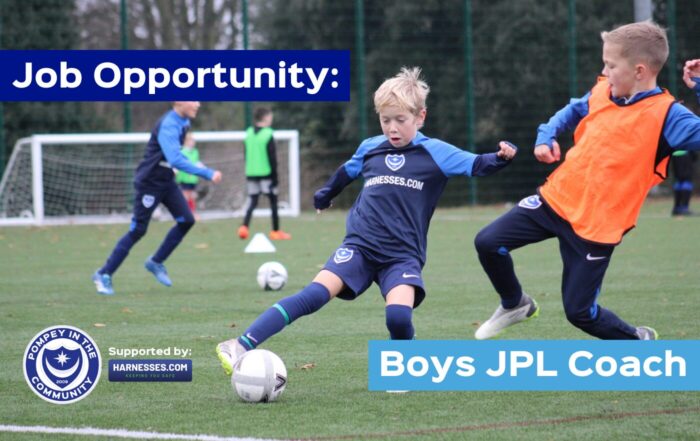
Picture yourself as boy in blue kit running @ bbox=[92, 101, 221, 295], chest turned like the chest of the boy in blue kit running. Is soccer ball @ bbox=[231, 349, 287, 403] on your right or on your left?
on your right

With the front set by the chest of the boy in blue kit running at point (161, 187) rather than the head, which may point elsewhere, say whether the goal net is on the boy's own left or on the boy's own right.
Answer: on the boy's own left

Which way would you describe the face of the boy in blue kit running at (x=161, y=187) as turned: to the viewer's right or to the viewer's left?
to the viewer's right

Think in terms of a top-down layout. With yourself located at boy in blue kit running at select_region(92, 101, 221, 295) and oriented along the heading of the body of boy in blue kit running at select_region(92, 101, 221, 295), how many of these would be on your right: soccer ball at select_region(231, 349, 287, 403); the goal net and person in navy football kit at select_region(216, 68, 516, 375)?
2

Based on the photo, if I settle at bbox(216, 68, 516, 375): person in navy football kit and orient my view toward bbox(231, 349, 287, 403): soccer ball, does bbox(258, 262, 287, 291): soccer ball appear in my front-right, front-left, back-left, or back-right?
back-right

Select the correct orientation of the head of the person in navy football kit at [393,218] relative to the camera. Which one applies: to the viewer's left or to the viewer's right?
to the viewer's left

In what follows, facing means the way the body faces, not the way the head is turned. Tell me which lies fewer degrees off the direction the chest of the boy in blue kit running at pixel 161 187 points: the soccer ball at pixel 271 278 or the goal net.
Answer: the soccer ball

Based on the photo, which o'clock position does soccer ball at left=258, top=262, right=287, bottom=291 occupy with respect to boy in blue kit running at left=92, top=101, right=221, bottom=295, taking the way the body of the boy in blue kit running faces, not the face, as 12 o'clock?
The soccer ball is roughly at 1 o'clock from the boy in blue kit running.

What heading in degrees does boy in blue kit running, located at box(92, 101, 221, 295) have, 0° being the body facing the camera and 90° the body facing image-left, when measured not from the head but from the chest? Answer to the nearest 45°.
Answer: approximately 270°

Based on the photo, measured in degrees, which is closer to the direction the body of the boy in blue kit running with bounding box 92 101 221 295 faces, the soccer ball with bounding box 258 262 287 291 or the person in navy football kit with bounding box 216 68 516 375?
the soccer ball
